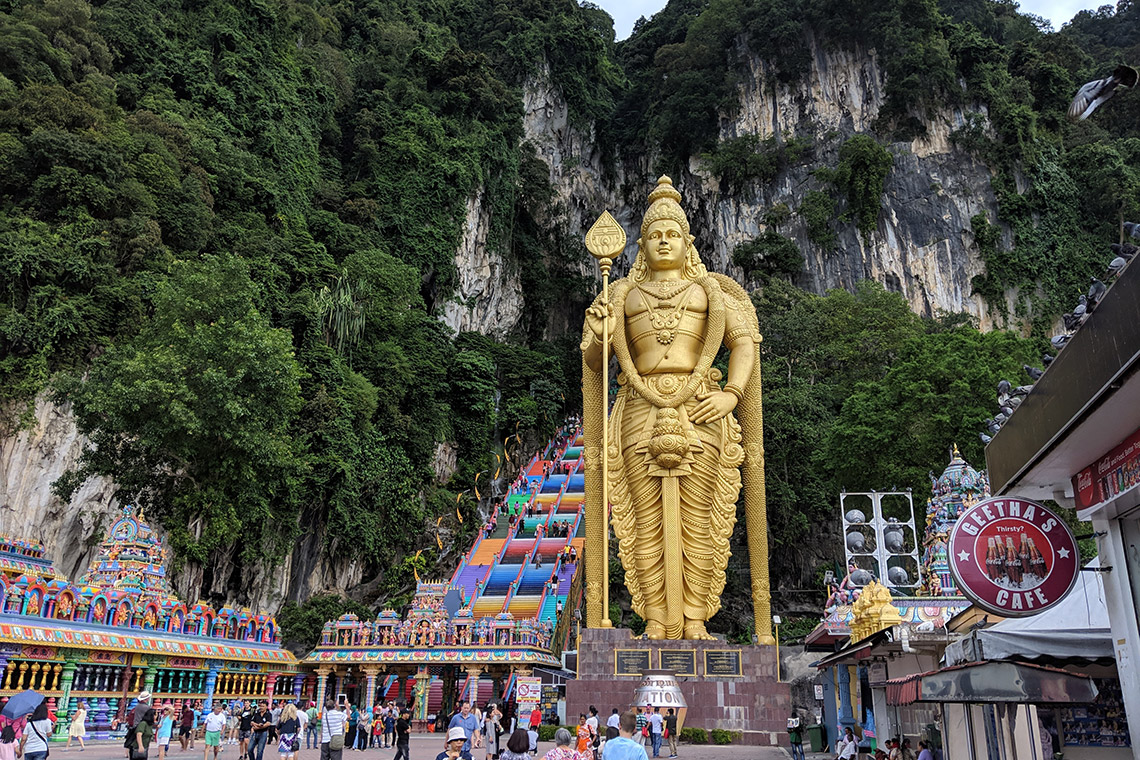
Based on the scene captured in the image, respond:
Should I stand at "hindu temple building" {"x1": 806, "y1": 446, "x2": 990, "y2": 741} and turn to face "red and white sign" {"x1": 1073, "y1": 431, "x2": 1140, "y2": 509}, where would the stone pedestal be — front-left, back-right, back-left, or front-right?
back-right

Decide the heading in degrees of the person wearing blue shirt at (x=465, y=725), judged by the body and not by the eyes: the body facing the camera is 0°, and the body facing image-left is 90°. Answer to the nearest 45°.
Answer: approximately 0°

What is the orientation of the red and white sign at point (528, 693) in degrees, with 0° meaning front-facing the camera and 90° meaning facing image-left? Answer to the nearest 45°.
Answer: approximately 0°

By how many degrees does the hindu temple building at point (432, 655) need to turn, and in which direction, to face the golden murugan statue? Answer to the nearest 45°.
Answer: approximately 45° to its left

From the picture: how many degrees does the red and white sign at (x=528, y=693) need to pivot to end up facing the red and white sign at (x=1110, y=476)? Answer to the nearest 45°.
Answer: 0° — it already faces it

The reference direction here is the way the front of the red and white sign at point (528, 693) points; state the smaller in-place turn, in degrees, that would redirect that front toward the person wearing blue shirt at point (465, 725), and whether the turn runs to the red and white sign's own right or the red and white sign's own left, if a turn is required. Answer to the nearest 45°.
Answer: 0° — it already faces them
